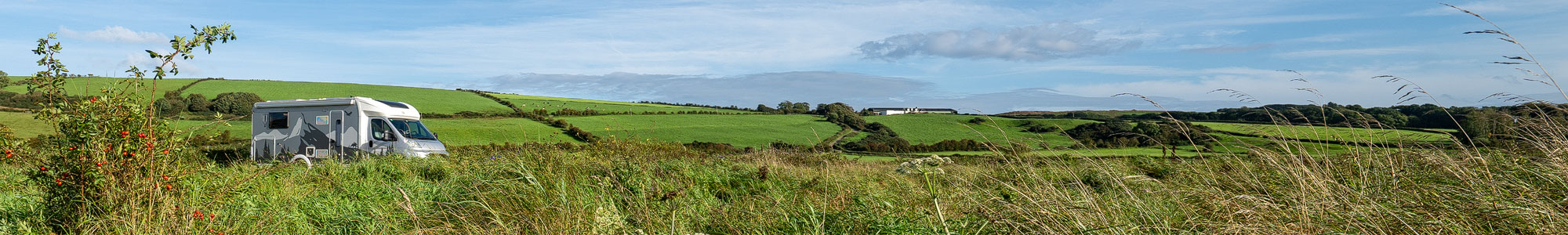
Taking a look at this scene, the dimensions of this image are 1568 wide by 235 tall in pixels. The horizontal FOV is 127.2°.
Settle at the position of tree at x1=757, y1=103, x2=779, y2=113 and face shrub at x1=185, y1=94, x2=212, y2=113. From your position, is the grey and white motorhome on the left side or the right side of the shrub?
left

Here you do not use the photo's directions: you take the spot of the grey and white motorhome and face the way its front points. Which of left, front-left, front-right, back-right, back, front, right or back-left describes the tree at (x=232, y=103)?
back-left

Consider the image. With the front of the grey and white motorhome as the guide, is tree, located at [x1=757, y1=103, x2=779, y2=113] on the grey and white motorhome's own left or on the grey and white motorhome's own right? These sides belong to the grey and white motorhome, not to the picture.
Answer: on the grey and white motorhome's own left

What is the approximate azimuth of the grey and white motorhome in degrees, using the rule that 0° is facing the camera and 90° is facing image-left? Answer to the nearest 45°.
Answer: approximately 315°

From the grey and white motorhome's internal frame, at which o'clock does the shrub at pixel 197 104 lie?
The shrub is roughly at 7 o'clock from the grey and white motorhome.
